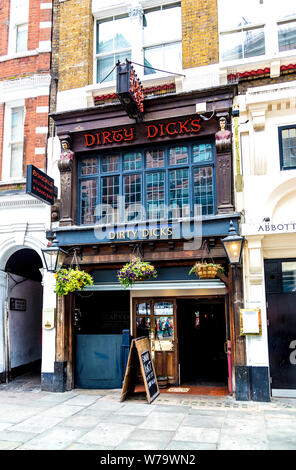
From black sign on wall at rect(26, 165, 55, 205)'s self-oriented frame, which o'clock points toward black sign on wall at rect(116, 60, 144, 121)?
black sign on wall at rect(116, 60, 144, 121) is roughly at 12 o'clock from black sign on wall at rect(26, 165, 55, 205).

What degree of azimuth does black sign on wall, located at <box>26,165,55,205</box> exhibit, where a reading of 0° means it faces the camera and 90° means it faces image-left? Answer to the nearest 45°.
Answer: approximately 315°

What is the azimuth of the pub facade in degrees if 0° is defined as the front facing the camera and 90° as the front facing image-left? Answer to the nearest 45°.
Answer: approximately 0°
